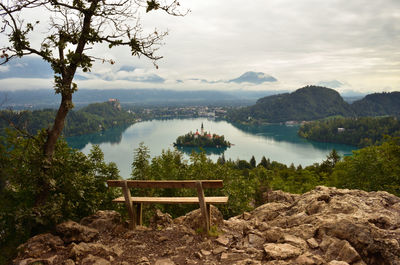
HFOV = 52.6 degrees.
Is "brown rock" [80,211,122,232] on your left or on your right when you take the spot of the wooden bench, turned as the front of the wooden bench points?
on your left

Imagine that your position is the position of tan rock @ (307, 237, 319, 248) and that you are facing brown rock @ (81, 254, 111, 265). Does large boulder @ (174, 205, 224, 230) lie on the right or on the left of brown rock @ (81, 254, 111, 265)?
right

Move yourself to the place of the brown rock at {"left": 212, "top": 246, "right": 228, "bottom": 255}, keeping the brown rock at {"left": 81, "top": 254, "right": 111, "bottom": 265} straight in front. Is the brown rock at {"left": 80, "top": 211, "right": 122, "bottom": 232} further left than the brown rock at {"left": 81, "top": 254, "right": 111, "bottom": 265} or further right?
right

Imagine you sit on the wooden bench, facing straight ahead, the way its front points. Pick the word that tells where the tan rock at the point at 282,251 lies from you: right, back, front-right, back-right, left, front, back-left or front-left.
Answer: back-right

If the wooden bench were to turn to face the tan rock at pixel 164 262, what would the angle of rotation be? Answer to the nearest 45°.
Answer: approximately 180°

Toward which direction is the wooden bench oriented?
away from the camera
